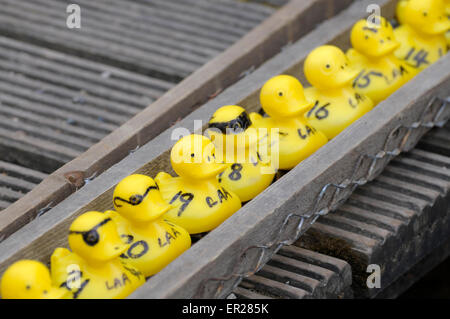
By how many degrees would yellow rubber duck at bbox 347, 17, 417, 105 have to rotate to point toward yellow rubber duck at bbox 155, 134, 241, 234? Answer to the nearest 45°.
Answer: approximately 90° to its right

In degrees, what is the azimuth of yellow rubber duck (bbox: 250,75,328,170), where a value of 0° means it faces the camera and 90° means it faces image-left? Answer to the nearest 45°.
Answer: approximately 270°

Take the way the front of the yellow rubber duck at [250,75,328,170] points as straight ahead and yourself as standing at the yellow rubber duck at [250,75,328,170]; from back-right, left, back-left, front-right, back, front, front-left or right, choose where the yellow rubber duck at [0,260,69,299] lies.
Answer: back-right

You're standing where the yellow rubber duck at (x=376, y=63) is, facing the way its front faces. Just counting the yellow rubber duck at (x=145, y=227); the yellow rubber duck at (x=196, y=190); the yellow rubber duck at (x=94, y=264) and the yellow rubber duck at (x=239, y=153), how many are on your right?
4

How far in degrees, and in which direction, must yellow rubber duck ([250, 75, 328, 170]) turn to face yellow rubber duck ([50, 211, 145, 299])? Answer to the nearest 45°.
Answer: approximately 135° to its right

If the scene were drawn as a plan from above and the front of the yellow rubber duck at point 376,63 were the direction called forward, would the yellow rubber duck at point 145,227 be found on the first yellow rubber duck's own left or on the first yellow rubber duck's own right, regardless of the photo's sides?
on the first yellow rubber duck's own right

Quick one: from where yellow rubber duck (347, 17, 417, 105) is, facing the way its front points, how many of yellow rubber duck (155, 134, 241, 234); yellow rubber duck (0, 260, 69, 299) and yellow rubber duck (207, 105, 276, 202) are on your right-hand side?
3

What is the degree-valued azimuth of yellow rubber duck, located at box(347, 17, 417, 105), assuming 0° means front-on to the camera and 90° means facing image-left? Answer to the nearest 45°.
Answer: approximately 315°

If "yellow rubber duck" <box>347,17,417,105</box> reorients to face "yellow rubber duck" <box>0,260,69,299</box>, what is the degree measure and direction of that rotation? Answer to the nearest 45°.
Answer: approximately 90° to its right

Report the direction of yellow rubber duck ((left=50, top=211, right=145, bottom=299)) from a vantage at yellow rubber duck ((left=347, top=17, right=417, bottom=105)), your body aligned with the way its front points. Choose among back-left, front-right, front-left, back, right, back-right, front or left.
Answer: right

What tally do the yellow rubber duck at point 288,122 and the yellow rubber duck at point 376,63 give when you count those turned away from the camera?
0

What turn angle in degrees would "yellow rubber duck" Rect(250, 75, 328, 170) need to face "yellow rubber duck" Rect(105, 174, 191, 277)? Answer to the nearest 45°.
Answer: approximately 135° to its right
